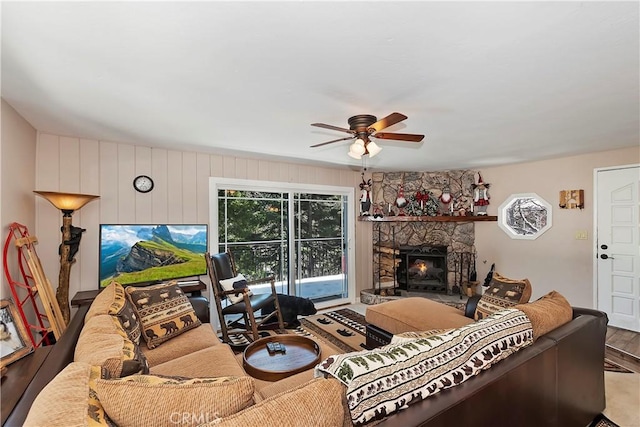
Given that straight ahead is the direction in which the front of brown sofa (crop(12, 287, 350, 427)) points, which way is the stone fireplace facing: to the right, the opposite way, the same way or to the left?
the opposite way

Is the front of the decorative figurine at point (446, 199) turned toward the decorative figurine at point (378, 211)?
no

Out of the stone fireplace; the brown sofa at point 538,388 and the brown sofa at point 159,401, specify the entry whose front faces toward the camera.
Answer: the stone fireplace

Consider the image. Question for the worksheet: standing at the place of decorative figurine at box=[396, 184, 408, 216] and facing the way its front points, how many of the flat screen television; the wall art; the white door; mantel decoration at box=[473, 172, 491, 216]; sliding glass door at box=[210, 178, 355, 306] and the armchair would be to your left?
3

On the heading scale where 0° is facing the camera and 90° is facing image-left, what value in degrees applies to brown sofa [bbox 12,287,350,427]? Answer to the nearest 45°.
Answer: approximately 225°

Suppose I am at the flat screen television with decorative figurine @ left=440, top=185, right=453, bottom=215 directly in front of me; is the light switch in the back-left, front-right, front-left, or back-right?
front-right

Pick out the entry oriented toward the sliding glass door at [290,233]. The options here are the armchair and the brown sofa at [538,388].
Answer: the brown sofa

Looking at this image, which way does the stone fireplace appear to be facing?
toward the camera

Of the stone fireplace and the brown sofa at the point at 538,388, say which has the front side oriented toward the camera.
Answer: the stone fireplace

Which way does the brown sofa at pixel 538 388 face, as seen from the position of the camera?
facing away from the viewer and to the left of the viewer

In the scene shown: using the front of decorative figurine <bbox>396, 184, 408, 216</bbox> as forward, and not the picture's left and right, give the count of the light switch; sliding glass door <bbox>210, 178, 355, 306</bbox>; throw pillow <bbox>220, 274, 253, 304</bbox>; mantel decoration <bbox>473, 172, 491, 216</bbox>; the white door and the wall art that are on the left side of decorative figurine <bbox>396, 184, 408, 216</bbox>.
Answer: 4

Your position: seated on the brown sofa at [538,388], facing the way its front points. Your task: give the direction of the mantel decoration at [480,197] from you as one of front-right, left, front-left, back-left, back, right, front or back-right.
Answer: front-right

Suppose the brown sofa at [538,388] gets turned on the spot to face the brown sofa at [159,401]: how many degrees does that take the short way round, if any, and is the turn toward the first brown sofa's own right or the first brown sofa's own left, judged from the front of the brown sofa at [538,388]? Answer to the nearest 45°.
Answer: approximately 90° to the first brown sofa's own left

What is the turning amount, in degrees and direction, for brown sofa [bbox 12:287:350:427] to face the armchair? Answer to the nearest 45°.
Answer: approximately 45° to its left

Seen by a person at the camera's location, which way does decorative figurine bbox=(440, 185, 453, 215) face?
facing the viewer

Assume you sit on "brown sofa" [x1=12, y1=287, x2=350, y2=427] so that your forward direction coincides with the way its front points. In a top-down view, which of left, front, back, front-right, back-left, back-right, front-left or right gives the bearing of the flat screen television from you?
front-left

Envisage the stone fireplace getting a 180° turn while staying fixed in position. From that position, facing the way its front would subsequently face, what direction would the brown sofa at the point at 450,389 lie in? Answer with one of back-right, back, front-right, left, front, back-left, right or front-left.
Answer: back

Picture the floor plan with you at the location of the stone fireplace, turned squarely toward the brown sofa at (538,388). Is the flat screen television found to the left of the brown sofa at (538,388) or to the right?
right

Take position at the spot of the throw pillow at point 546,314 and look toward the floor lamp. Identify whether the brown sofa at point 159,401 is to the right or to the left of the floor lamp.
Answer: left

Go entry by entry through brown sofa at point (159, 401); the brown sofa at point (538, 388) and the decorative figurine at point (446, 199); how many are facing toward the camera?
1

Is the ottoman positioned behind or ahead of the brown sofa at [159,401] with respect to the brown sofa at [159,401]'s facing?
ahead
